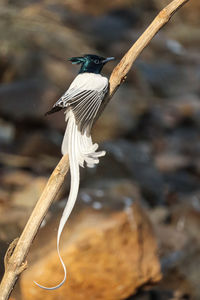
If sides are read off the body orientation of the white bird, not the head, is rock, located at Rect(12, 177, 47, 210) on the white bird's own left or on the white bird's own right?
on the white bird's own left

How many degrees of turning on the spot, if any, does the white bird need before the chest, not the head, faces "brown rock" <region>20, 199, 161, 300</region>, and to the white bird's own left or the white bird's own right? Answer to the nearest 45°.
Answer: approximately 45° to the white bird's own left

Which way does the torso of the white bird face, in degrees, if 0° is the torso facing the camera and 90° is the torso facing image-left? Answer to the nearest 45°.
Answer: approximately 225°
